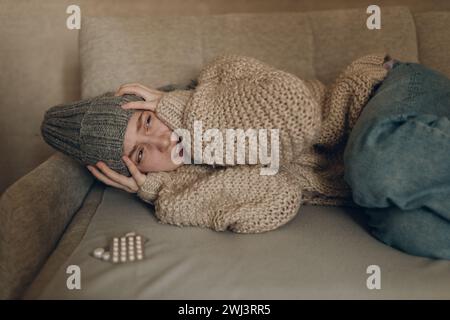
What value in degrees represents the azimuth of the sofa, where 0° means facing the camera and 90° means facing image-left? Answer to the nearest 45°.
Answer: approximately 0°
